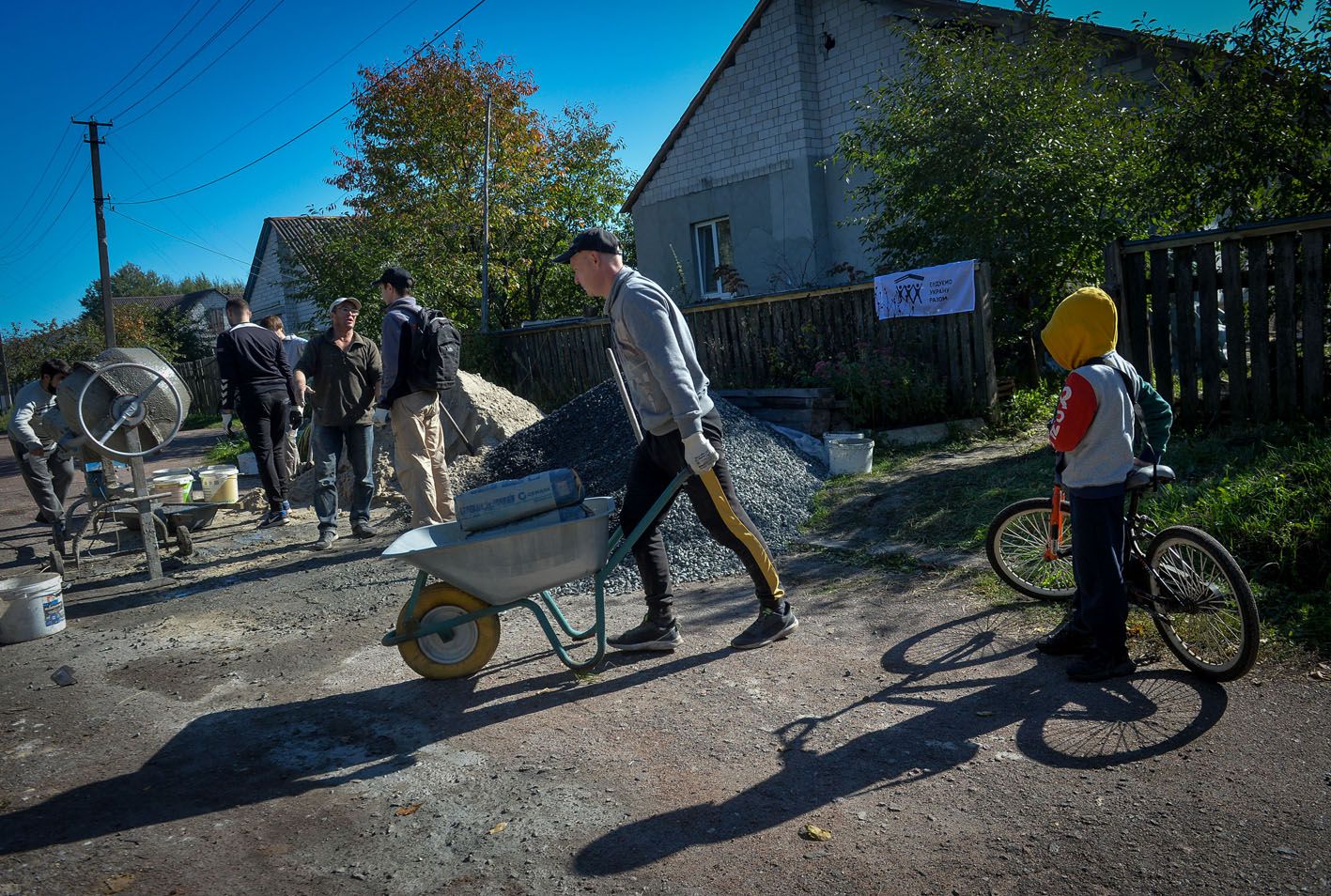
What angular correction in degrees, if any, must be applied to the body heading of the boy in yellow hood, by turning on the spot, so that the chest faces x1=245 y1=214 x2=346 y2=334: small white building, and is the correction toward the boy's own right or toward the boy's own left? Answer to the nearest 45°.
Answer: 0° — they already face it

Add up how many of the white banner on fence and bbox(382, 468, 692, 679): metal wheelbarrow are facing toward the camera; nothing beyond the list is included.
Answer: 1

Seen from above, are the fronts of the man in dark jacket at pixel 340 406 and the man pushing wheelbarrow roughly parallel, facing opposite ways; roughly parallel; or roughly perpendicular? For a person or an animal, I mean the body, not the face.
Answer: roughly perpendicular

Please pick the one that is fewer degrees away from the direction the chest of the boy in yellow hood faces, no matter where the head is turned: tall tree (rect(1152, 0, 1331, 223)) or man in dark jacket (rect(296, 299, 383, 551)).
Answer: the man in dark jacket

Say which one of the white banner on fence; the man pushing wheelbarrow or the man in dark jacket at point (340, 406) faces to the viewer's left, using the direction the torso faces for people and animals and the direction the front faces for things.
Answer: the man pushing wheelbarrow

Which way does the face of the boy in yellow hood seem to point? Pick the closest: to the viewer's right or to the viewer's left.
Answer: to the viewer's left

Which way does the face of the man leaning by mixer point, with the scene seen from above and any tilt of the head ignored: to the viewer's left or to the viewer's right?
to the viewer's right

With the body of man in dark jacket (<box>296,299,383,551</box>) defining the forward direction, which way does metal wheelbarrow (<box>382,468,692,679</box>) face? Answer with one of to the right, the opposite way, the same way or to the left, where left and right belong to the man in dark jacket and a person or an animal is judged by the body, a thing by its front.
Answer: to the right

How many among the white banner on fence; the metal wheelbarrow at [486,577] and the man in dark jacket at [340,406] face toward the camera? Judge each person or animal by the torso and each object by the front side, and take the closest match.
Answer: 2

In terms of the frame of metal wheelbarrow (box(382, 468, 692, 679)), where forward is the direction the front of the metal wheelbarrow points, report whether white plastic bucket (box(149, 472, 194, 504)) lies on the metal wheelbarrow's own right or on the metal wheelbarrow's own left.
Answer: on the metal wheelbarrow's own right

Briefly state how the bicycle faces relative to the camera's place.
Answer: facing away from the viewer and to the left of the viewer

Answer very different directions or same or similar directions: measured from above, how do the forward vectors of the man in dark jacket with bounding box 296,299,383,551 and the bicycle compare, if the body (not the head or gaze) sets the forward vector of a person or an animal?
very different directions

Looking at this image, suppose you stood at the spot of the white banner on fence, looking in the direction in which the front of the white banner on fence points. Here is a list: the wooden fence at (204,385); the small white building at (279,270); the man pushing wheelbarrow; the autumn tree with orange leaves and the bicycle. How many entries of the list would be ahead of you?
2

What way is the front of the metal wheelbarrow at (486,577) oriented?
to the viewer's left

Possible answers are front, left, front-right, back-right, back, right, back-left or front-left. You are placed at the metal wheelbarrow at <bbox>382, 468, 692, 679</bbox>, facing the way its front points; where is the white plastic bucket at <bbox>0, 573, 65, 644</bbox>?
front-right

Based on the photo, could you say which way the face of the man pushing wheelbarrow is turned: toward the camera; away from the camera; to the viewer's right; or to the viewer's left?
to the viewer's left
